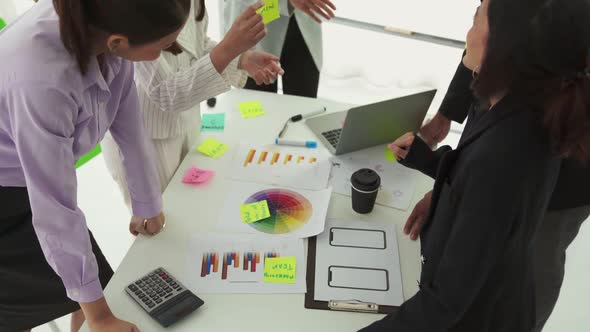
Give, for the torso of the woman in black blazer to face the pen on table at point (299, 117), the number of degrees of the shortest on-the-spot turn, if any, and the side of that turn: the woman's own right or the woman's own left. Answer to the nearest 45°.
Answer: approximately 45° to the woman's own right

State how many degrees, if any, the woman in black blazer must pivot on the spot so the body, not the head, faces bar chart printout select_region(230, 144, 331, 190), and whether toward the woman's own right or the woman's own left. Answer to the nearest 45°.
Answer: approximately 45° to the woman's own right

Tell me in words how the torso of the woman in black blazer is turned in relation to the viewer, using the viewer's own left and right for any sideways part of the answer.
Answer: facing to the left of the viewer

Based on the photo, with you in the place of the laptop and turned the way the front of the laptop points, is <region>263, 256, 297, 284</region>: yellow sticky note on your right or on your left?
on your left

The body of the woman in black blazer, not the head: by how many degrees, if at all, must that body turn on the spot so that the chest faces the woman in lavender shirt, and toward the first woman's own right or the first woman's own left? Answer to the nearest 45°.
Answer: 0° — they already face them

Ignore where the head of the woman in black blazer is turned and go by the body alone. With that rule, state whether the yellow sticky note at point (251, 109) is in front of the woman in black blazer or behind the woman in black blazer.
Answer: in front
